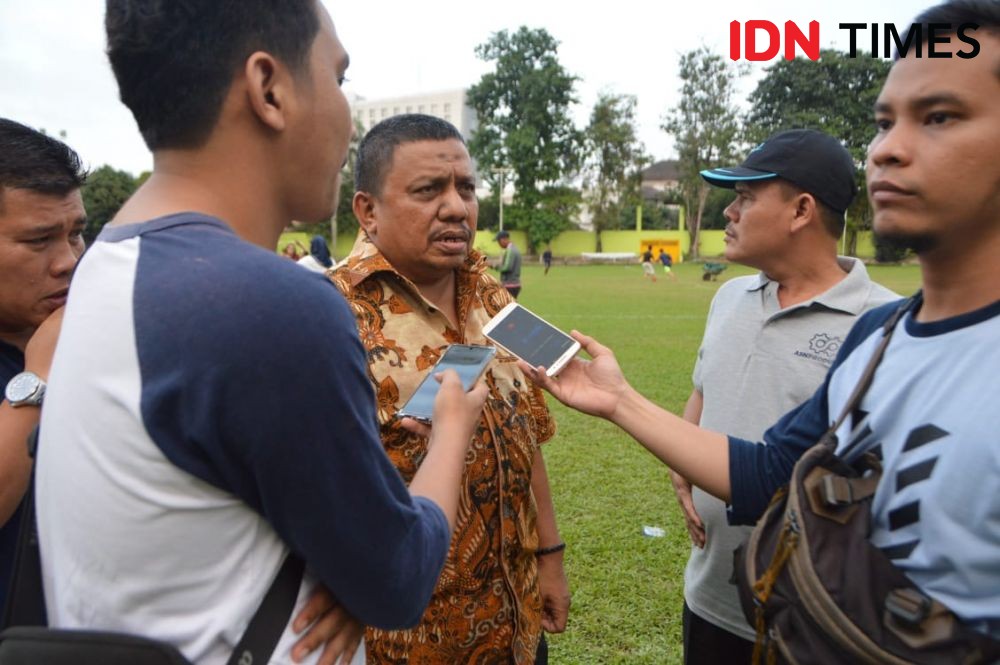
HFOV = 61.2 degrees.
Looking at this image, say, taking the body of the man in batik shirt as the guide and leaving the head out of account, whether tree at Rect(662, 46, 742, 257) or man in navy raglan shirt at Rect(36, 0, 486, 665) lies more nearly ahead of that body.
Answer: the man in navy raglan shirt

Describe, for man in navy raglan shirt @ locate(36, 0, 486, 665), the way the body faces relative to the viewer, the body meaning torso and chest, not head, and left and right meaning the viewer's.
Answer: facing away from the viewer and to the right of the viewer

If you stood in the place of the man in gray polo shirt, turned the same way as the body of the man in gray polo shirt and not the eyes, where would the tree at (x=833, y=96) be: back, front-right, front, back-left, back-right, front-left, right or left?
back-right

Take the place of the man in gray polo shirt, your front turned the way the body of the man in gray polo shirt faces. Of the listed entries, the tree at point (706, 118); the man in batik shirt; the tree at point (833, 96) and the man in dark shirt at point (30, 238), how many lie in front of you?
2

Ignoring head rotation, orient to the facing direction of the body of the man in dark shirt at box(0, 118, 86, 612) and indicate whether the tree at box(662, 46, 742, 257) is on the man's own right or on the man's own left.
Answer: on the man's own left

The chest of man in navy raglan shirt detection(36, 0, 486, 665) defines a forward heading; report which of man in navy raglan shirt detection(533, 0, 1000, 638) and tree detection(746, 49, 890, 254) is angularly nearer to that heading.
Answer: the tree

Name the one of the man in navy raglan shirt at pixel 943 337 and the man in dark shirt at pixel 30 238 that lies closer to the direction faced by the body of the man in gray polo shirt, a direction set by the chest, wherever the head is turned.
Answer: the man in dark shirt

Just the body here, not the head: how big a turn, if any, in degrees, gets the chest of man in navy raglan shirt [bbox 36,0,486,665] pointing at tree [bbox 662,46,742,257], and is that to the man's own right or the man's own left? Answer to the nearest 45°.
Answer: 0° — they already face it

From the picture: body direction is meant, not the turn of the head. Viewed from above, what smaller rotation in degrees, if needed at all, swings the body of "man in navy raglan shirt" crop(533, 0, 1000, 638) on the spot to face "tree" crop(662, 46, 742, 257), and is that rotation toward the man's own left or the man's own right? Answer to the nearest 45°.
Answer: approximately 135° to the man's own right

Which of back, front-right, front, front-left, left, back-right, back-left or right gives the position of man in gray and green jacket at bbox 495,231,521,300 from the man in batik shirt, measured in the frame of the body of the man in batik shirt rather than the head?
back-left

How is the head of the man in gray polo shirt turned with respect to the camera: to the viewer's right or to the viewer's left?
to the viewer's left

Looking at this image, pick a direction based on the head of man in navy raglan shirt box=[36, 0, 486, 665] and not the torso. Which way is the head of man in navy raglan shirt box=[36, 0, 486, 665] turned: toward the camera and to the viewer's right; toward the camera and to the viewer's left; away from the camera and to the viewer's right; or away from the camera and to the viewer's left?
away from the camera and to the viewer's right
